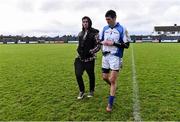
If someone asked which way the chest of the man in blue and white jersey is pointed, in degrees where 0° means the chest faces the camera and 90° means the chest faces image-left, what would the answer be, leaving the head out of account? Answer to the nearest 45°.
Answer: approximately 45°

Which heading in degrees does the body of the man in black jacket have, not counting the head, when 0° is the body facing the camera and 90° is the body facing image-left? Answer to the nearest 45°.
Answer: approximately 45°

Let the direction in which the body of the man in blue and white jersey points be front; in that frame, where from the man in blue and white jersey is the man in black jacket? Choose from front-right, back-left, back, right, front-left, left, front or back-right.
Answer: right

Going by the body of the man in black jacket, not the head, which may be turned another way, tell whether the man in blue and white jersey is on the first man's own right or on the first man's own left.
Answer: on the first man's own left
